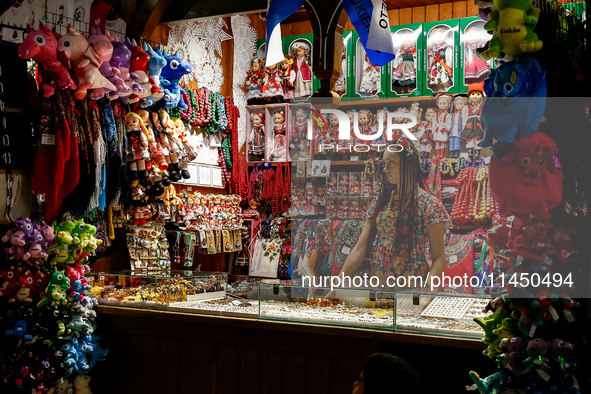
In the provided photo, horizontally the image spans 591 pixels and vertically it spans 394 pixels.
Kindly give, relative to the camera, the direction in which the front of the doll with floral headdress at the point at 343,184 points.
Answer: facing the viewer

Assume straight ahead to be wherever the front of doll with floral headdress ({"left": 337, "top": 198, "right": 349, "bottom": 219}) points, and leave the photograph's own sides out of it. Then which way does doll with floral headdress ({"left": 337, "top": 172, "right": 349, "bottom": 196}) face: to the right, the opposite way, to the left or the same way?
the same way

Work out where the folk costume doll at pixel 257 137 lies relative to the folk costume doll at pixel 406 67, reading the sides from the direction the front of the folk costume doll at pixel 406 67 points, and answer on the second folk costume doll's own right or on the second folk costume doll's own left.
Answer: on the second folk costume doll's own right

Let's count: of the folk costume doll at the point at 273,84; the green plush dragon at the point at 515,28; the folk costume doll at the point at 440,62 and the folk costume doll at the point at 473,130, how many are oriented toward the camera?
4

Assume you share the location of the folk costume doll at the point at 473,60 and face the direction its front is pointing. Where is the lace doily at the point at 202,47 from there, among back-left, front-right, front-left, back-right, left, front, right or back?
right

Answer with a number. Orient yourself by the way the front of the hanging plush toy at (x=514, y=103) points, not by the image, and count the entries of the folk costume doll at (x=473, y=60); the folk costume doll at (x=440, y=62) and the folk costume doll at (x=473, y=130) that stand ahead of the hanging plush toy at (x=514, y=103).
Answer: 0

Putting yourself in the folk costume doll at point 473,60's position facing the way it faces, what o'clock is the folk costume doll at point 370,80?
the folk costume doll at point 370,80 is roughly at 3 o'clock from the folk costume doll at point 473,60.

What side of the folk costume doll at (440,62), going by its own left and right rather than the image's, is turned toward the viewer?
front

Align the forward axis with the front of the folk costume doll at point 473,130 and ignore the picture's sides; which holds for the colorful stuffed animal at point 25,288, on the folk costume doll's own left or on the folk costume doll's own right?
on the folk costume doll's own right

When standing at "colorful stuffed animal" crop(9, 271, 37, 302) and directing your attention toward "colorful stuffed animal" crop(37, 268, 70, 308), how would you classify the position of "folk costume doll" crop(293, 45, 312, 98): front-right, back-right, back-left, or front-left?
front-left

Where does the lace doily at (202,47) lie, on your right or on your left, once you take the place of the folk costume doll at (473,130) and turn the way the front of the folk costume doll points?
on your right

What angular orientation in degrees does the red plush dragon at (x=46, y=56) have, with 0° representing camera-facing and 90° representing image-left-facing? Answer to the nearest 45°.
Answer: approximately 45°

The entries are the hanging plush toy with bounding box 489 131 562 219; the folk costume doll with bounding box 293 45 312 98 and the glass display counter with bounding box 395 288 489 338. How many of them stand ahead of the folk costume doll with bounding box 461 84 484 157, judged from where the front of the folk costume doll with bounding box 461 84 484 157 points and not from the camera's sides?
2

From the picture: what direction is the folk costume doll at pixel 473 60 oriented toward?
toward the camera

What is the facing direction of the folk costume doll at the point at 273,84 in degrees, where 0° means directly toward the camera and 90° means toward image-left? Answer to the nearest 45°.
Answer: approximately 0°
